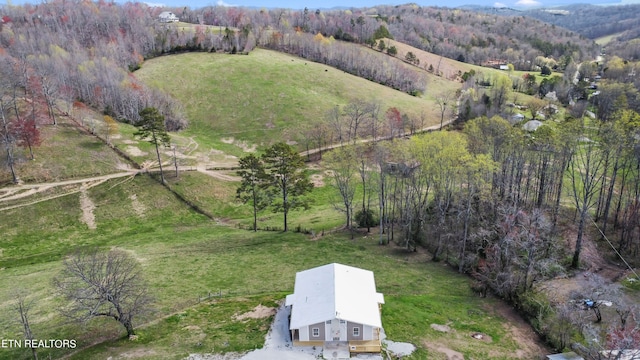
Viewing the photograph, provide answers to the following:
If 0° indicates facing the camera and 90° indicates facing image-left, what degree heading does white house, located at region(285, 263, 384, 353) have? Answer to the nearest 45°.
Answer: approximately 0°
